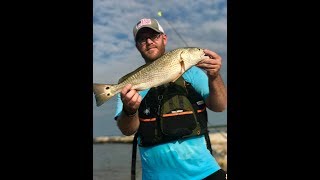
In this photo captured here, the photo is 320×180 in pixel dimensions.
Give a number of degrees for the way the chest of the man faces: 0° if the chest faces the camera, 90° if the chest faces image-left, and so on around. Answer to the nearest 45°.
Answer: approximately 0°
